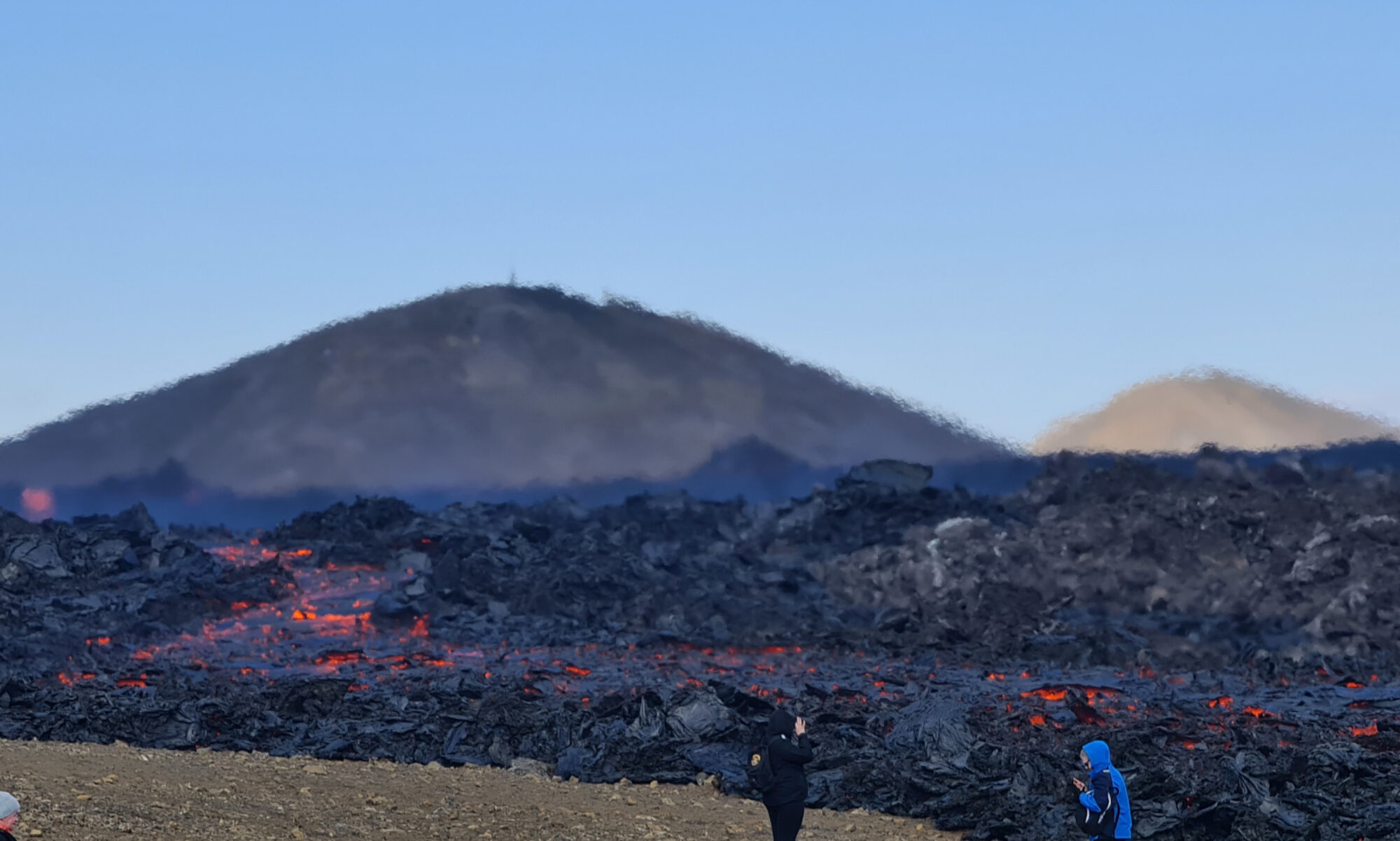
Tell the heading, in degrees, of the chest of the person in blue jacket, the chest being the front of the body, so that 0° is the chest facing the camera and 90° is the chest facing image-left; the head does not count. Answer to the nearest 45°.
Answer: approximately 90°

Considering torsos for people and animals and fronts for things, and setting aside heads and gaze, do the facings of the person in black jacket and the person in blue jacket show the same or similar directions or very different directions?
very different directions

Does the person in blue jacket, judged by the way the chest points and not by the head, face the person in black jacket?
yes
